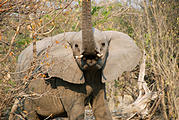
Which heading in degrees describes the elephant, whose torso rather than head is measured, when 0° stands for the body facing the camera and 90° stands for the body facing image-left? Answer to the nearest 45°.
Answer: approximately 315°

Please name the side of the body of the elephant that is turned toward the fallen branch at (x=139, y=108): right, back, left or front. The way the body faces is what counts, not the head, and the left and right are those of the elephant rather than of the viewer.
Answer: left
